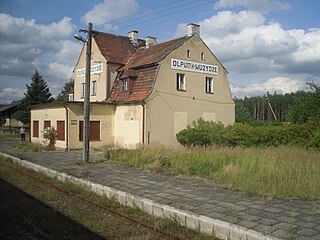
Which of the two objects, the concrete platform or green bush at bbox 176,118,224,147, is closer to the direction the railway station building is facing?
the concrete platform

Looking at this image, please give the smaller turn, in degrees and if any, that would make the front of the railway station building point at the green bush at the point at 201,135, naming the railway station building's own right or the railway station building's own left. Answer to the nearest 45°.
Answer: approximately 90° to the railway station building's own left

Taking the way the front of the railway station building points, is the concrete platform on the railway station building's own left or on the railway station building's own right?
on the railway station building's own left

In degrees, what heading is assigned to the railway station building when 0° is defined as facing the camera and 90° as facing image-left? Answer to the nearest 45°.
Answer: approximately 45°

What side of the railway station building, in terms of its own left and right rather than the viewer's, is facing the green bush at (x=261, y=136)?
left

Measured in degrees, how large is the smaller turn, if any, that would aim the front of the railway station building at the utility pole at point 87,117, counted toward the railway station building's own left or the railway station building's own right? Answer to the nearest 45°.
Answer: approximately 45° to the railway station building's own left

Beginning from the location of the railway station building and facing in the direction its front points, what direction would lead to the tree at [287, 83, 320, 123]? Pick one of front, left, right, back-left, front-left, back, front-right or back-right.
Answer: back-left

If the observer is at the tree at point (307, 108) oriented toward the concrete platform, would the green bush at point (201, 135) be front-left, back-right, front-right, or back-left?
front-right

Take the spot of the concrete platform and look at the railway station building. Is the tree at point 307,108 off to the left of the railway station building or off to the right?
right
